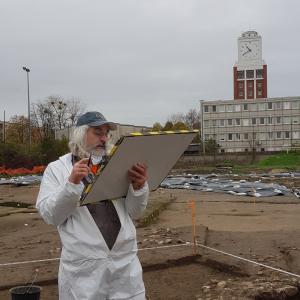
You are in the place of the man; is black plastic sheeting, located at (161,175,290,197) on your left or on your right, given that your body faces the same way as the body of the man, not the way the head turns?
on your left

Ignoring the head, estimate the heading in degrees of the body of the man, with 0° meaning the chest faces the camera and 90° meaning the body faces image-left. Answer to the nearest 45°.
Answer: approximately 315°

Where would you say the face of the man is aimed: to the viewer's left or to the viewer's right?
to the viewer's right
